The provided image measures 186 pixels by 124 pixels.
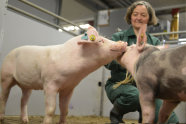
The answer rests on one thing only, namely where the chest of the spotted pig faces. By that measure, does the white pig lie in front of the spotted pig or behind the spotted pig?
in front

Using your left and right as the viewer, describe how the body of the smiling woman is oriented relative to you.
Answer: facing the viewer

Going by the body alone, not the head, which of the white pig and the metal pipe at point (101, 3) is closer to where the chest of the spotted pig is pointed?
the white pig

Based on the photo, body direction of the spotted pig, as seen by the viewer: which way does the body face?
to the viewer's left

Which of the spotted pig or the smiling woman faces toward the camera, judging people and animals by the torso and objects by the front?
the smiling woman

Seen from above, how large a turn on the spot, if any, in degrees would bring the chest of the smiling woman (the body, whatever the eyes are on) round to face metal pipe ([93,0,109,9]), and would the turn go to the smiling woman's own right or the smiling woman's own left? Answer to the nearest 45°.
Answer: approximately 180°

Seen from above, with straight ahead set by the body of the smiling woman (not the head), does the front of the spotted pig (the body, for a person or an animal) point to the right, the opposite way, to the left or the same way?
to the right

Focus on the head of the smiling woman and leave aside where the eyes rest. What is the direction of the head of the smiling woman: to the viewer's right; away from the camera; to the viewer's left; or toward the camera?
toward the camera

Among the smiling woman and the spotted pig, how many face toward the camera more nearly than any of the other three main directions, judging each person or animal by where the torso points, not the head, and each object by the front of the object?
1
